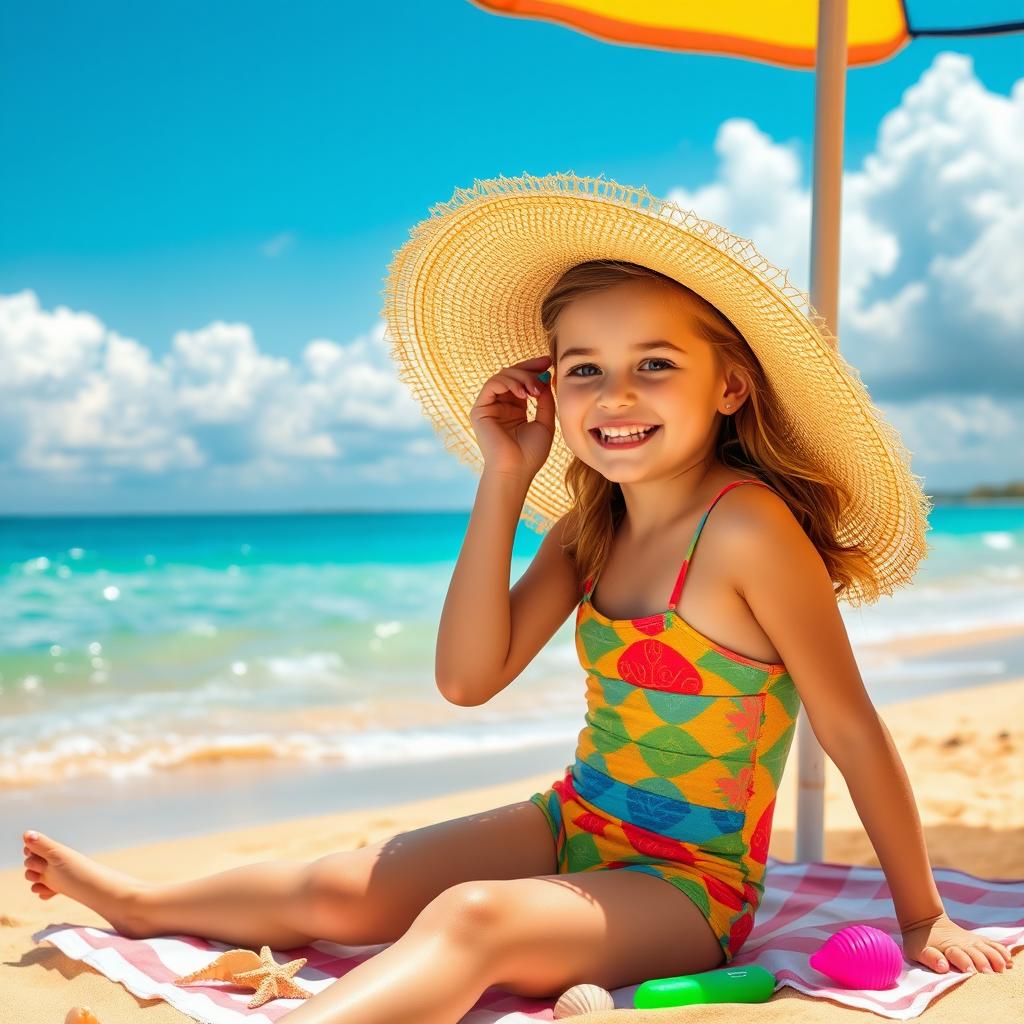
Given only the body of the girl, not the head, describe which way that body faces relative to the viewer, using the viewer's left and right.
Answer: facing the viewer and to the left of the viewer
